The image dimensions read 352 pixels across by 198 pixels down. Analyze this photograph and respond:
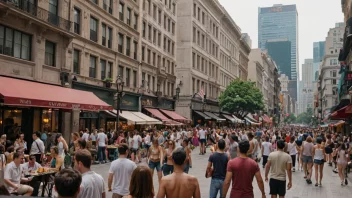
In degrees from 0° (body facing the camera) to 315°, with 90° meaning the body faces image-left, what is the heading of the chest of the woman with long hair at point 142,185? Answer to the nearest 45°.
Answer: approximately 180°

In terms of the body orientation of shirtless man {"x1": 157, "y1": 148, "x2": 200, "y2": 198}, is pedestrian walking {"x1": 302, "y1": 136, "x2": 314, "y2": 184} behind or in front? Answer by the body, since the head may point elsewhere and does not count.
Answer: in front

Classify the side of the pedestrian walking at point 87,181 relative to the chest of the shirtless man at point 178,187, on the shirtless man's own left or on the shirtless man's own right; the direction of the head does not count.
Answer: on the shirtless man's own left

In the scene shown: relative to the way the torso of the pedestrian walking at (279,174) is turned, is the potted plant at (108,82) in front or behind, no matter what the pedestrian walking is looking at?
in front

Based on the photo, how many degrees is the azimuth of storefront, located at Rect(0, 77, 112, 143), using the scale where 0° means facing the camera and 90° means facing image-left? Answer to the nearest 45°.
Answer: approximately 315°

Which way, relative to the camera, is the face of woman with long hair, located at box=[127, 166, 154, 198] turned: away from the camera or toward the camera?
away from the camera

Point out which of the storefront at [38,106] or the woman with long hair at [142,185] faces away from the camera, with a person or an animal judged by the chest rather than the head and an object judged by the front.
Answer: the woman with long hair

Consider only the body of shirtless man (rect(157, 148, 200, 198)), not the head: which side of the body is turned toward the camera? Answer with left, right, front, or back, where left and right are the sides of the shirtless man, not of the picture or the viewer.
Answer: back
